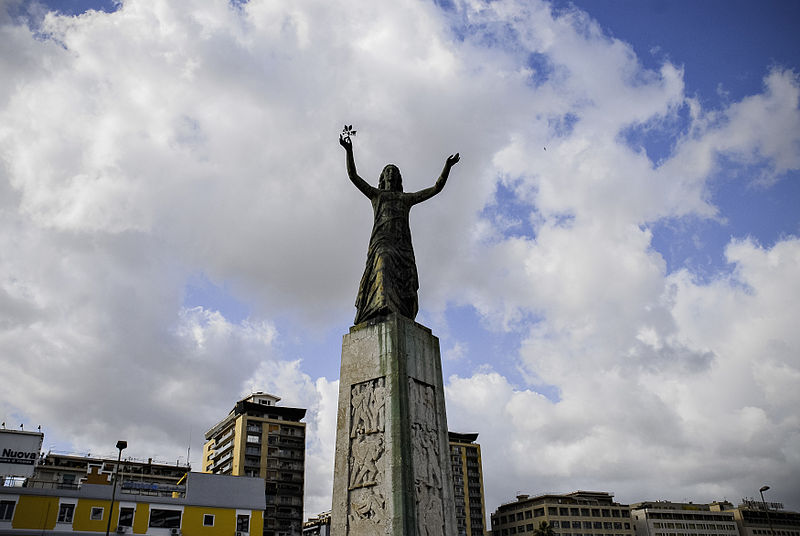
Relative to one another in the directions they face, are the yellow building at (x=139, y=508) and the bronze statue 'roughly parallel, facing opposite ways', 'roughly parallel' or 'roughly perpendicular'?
roughly parallel

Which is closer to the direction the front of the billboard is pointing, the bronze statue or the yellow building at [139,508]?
the bronze statue

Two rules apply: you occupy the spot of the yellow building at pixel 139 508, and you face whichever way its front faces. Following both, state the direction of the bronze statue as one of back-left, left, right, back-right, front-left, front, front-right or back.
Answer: front

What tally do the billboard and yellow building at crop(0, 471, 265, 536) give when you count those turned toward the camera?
2

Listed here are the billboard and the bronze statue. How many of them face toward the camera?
2

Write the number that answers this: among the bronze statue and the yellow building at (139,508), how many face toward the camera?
2

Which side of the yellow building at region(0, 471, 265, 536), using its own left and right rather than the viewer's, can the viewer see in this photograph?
front

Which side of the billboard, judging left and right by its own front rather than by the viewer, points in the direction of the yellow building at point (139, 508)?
left

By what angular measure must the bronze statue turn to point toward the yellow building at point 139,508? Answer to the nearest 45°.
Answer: approximately 135° to its right

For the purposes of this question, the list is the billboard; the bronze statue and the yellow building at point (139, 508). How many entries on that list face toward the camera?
3

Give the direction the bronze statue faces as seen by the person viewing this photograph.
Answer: facing the viewer

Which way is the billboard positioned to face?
toward the camera

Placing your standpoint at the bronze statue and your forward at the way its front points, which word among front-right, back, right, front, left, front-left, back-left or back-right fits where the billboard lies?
back-right
